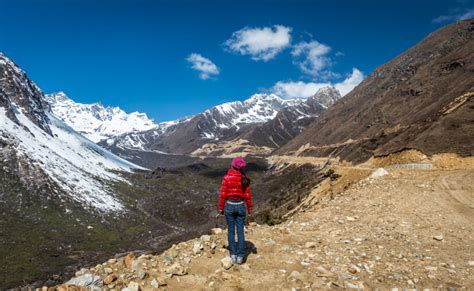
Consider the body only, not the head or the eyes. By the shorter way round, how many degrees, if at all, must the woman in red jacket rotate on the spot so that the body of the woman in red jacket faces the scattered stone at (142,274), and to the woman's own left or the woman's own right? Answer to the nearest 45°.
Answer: approximately 90° to the woman's own left

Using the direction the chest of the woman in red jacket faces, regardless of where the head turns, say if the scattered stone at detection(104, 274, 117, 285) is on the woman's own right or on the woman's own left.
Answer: on the woman's own left

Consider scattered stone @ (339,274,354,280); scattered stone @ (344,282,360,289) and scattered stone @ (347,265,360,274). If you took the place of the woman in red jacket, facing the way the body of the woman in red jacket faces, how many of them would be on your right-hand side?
3

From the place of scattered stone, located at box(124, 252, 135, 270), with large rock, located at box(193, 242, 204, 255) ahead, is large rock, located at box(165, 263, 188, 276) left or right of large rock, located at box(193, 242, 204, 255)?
right

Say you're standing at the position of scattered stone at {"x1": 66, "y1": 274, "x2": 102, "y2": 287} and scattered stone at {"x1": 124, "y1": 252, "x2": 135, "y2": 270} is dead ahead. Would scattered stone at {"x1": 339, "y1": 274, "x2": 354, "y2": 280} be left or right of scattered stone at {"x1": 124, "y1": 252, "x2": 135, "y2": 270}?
right

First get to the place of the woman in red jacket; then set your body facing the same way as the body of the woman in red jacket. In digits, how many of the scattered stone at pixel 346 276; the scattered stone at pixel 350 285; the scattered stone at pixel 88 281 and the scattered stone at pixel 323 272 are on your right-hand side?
3

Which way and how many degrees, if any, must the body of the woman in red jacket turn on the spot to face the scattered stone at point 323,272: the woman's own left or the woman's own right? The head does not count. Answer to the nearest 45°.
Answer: approximately 90° to the woman's own right

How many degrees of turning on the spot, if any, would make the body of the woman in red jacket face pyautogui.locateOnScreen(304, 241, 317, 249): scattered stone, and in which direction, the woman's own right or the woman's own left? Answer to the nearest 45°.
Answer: approximately 45° to the woman's own right

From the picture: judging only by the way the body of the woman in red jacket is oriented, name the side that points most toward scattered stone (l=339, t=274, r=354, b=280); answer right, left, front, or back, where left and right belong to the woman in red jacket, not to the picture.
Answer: right

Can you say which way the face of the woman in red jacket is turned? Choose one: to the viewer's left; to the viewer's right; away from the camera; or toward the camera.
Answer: away from the camera

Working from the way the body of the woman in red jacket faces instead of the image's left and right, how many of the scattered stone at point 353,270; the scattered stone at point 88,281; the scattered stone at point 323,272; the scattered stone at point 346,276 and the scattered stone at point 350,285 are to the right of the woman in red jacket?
4

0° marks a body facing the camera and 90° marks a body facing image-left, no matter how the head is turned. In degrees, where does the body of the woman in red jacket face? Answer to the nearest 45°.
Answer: approximately 180°
